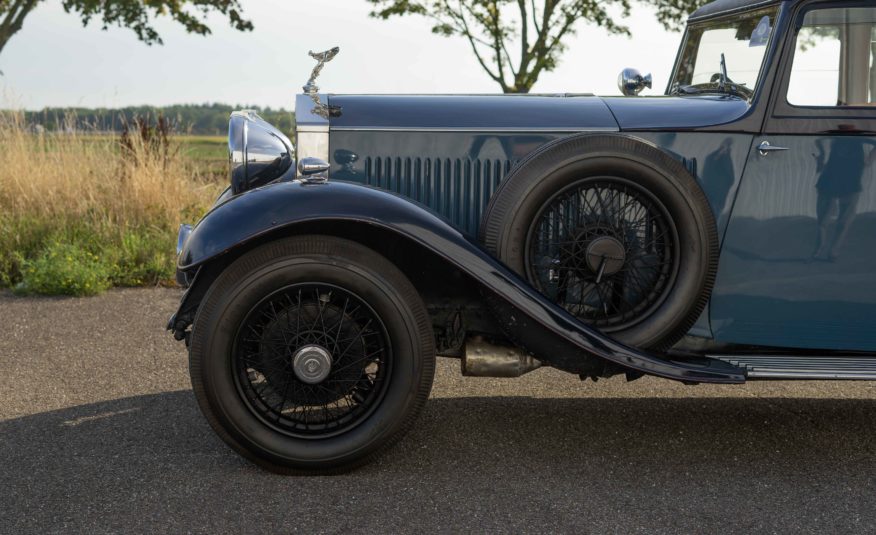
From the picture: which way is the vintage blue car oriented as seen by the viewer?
to the viewer's left
